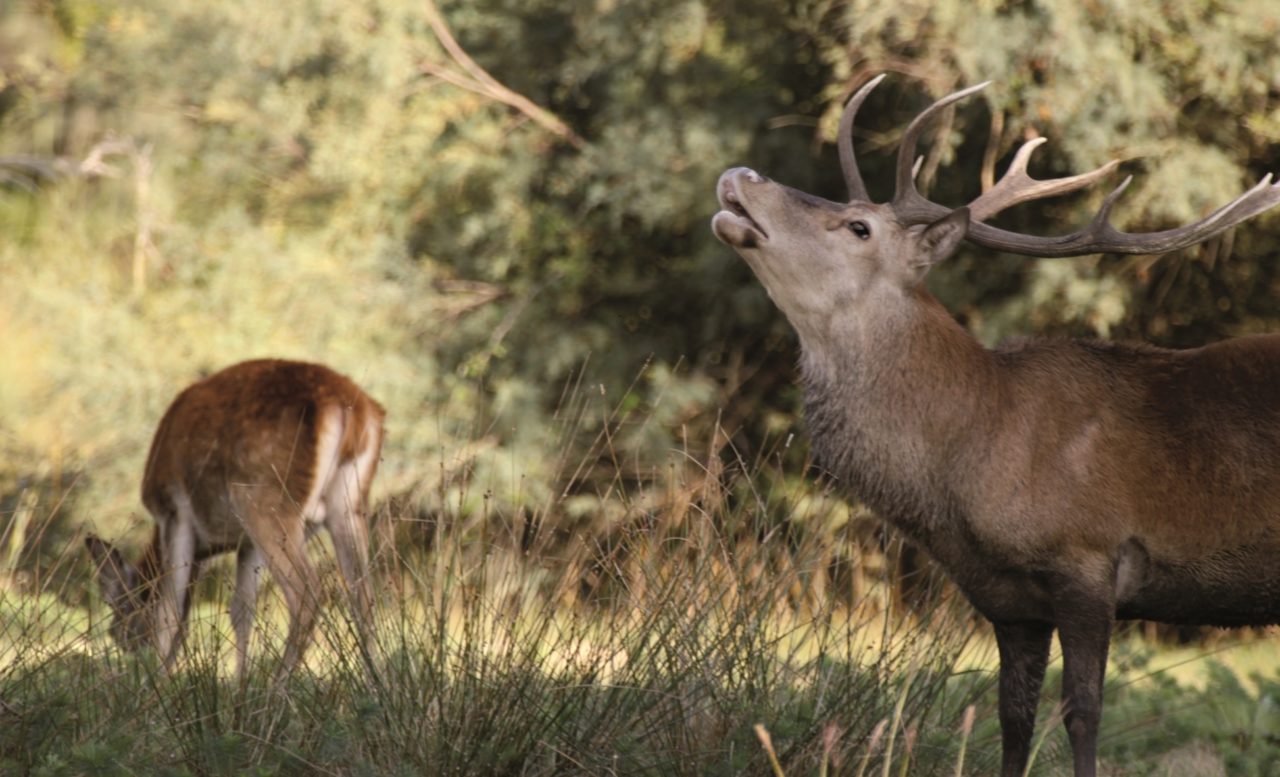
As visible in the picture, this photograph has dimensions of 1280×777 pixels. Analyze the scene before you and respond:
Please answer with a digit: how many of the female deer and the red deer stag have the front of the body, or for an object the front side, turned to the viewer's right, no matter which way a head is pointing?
0

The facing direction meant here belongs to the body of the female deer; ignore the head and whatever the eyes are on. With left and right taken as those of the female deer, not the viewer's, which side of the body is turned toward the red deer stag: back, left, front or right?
back

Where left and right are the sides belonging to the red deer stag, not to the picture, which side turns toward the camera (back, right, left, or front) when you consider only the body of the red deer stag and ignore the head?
left

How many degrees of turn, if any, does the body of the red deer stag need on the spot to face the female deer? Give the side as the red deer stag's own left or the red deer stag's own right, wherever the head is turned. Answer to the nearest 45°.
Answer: approximately 45° to the red deer stag's own right

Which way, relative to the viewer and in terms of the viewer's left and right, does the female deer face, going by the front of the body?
facing away from the viewer and to the left of the viewer
